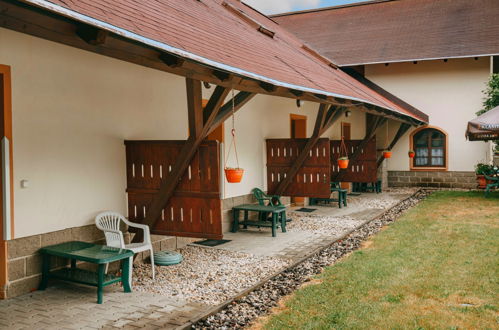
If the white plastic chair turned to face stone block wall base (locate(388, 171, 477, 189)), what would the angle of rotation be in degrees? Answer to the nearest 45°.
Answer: approximately 90° to its left

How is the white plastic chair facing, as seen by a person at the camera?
facing the viewer and to the right of the viewer

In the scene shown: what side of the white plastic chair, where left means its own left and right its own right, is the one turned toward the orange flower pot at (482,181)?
left

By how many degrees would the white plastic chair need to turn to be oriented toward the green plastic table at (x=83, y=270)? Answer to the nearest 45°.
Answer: approximately 90° to its right

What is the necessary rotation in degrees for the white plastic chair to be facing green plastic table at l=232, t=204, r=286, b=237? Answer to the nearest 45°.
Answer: approximately 90° to its left

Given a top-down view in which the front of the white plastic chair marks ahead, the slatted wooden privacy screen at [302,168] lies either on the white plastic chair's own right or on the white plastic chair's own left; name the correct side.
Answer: on the white plastic chair's own left

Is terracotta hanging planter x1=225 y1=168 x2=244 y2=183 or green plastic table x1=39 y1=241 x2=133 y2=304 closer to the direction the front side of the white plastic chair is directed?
the terracotta hanging planter
